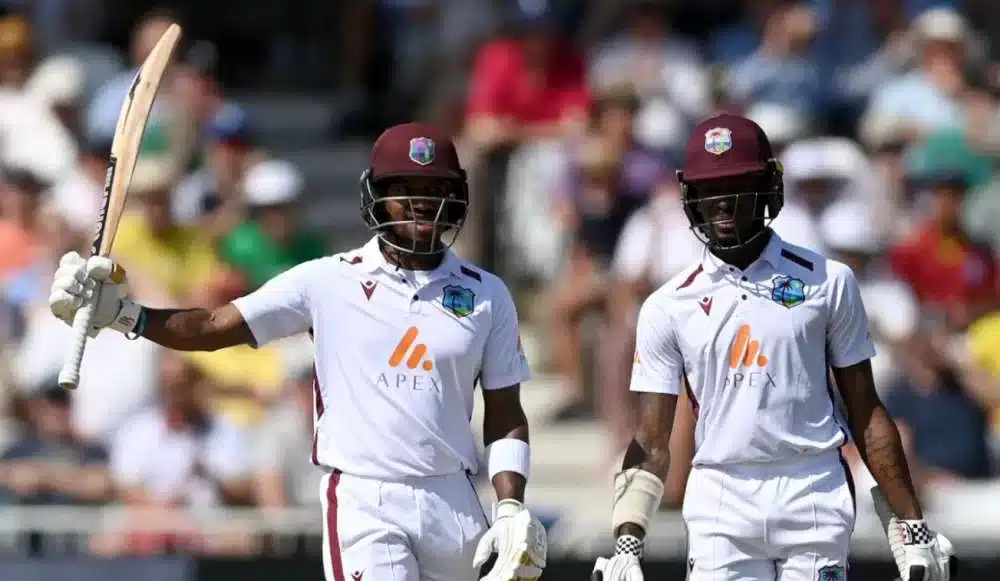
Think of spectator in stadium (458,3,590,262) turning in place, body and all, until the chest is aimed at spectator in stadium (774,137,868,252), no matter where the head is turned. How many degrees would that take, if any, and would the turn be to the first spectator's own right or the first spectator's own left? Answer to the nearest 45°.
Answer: approximately 45° to the first spectator's own left
